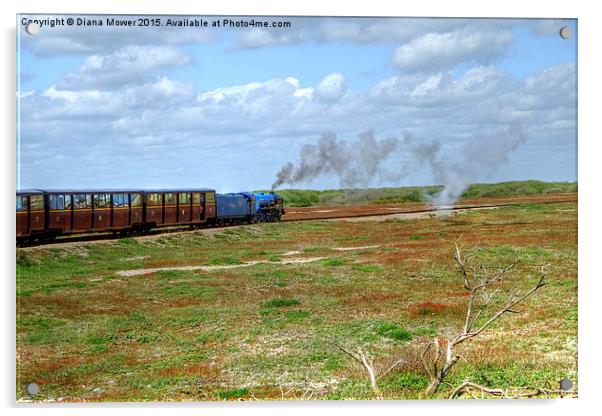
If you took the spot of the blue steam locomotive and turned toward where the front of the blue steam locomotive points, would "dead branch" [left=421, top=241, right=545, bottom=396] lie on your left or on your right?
on your right

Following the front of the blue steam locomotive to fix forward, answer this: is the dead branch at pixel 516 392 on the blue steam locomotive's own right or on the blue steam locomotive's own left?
on the blue steam locomotive's own right

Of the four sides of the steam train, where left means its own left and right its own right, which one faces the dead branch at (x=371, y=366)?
right

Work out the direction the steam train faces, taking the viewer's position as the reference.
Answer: facing away from the viewer and to the right of the viewer

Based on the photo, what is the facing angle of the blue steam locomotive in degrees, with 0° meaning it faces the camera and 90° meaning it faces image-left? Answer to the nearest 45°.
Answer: approximately 225°

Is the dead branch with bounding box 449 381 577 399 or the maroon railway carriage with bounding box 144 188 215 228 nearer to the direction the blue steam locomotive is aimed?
the dead branch

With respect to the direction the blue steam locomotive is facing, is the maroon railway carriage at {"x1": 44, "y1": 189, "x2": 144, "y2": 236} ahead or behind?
behind
